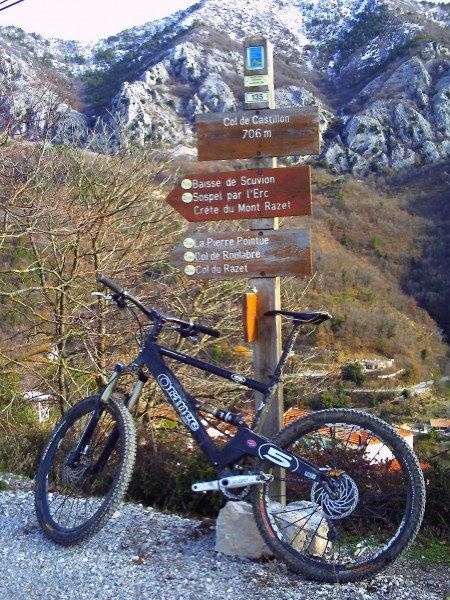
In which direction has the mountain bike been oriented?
to the viewer's left

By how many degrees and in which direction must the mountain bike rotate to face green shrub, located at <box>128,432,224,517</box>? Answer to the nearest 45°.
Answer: approximately 45° to its right
